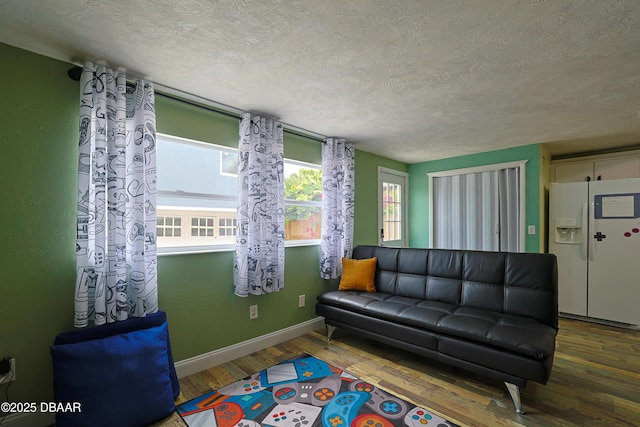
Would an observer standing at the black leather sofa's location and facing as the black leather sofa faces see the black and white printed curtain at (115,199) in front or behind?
in front

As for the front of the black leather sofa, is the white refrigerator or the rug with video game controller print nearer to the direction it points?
the rug with video game controller print

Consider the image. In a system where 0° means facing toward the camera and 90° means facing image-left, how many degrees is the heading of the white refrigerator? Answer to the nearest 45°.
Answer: approximately 0°

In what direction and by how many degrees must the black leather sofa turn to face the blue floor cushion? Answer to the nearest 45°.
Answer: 0° — it already faces it

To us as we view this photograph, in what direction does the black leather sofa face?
facing the viewer and to the left of the viewer

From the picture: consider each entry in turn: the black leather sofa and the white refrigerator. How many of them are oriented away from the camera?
0

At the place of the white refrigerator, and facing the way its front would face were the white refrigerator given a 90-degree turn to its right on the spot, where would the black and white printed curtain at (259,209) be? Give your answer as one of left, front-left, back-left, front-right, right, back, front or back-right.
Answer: front-left

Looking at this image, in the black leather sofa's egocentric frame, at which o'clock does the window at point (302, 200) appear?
The window is roughly at 2 o'clock from the black leather sofa.

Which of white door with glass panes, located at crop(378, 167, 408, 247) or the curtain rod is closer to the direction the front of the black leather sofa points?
the curtain rod

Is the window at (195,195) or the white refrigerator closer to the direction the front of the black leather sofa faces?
the window

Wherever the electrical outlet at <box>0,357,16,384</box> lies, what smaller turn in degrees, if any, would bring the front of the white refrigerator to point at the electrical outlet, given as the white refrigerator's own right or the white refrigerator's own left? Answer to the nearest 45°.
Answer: approximately 45° to the white refrigerator's own right

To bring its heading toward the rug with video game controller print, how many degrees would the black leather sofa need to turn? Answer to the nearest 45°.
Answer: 0° — it already faces it

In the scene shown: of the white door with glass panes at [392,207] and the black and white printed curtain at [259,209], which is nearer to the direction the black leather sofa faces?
the black and white printed curtain

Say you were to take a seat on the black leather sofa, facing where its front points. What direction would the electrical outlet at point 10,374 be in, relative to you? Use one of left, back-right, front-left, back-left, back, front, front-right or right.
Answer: front

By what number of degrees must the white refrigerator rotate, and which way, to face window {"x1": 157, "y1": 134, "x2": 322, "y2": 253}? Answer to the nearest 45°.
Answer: approximately 45° to its right
